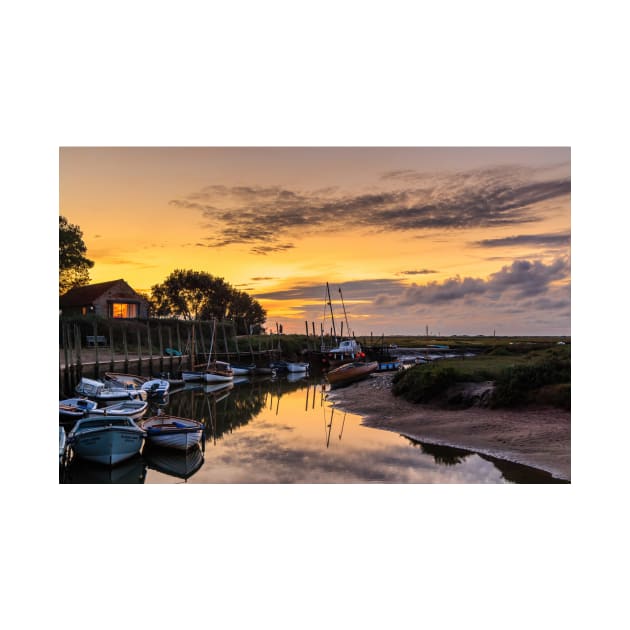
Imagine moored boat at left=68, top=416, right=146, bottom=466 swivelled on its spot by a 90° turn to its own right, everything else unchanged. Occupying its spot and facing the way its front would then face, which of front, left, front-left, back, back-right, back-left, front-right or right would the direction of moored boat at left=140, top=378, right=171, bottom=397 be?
right

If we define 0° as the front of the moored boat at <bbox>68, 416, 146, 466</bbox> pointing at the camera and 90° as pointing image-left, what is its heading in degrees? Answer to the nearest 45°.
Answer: approximately 0°

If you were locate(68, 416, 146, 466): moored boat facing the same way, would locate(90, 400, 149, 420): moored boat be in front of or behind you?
behind

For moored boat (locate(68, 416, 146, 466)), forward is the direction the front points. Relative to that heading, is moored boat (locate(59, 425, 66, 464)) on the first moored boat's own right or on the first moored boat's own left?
on the first moored boat's own right
